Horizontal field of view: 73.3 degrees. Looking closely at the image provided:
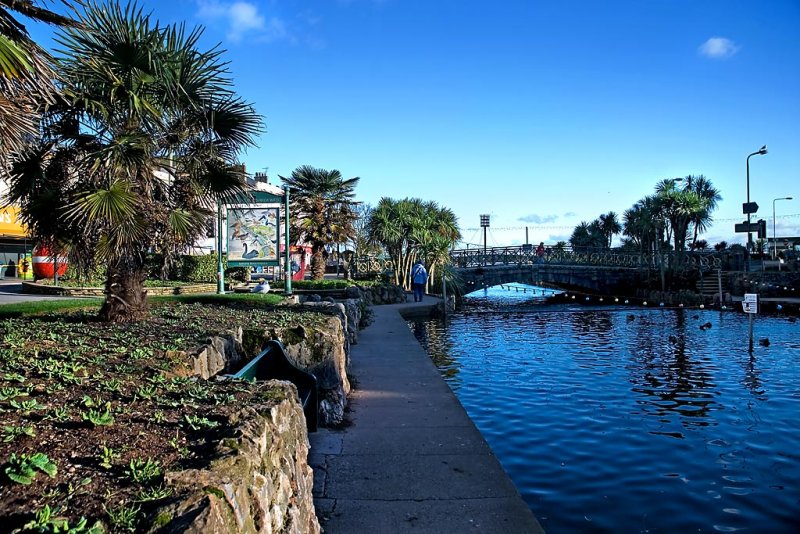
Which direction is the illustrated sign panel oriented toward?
toward the camera

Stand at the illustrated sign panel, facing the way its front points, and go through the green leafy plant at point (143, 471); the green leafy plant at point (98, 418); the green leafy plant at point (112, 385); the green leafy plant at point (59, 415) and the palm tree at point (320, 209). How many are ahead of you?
4

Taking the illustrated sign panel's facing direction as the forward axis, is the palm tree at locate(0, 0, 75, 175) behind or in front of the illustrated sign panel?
in front

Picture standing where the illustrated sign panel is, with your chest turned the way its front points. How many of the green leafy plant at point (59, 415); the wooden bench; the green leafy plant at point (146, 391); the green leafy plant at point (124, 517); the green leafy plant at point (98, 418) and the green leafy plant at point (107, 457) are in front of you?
6

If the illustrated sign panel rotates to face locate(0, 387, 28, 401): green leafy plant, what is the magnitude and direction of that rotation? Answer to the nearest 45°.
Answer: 0° — it already faces it

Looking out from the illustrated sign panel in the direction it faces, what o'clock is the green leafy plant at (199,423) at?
The green leafy plant is roughly at 12 o'clock from the illustrated sign panel.

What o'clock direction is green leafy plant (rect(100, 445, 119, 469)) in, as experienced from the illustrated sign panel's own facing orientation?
The green leafy plant is roughly at 12 o'clock from the illustrated sign panel.

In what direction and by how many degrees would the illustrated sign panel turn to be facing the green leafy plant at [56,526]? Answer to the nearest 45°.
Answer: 0° — it already faces it

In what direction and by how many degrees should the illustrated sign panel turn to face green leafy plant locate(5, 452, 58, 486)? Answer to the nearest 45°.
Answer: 0° — it already faces it

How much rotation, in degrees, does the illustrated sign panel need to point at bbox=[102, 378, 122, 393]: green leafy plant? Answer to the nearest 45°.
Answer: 0° — it already faces it

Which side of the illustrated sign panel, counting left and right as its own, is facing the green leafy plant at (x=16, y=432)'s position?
front

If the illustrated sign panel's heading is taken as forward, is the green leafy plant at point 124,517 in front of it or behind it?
in front

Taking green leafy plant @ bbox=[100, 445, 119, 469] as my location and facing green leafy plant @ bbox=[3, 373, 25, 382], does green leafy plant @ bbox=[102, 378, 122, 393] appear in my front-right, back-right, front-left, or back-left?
front-right

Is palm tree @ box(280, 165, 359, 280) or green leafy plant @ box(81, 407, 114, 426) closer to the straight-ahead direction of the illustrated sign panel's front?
the green leafy plant

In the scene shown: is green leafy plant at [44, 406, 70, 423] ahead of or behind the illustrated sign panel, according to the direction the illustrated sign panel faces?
ahead

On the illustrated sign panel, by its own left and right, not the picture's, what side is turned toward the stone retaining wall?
front
